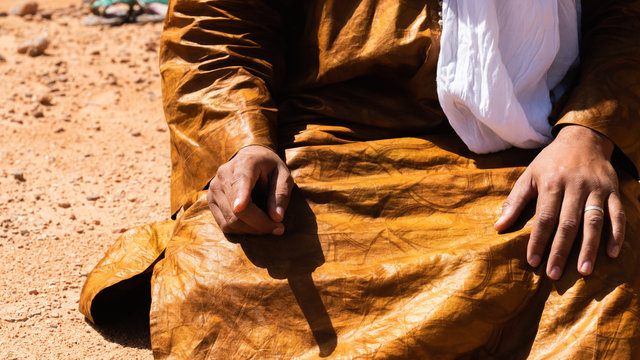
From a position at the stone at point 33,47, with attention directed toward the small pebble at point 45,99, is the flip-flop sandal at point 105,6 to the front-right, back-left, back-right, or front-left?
back-left

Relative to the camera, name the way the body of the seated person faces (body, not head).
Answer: toward the camera

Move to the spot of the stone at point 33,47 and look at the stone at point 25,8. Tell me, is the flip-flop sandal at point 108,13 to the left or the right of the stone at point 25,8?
right

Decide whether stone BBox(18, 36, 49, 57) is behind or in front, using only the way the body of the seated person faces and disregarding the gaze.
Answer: behind

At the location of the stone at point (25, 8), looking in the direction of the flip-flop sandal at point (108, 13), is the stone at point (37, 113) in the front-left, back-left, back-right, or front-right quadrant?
front-right

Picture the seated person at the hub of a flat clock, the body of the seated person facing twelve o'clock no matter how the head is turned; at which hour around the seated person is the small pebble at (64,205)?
The small pebble is roughly at 4 o'clock from the seated person.

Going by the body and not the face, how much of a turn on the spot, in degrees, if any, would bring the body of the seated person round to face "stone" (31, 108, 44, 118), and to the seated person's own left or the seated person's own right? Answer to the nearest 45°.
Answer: approximately 135° to the seated person's own right
